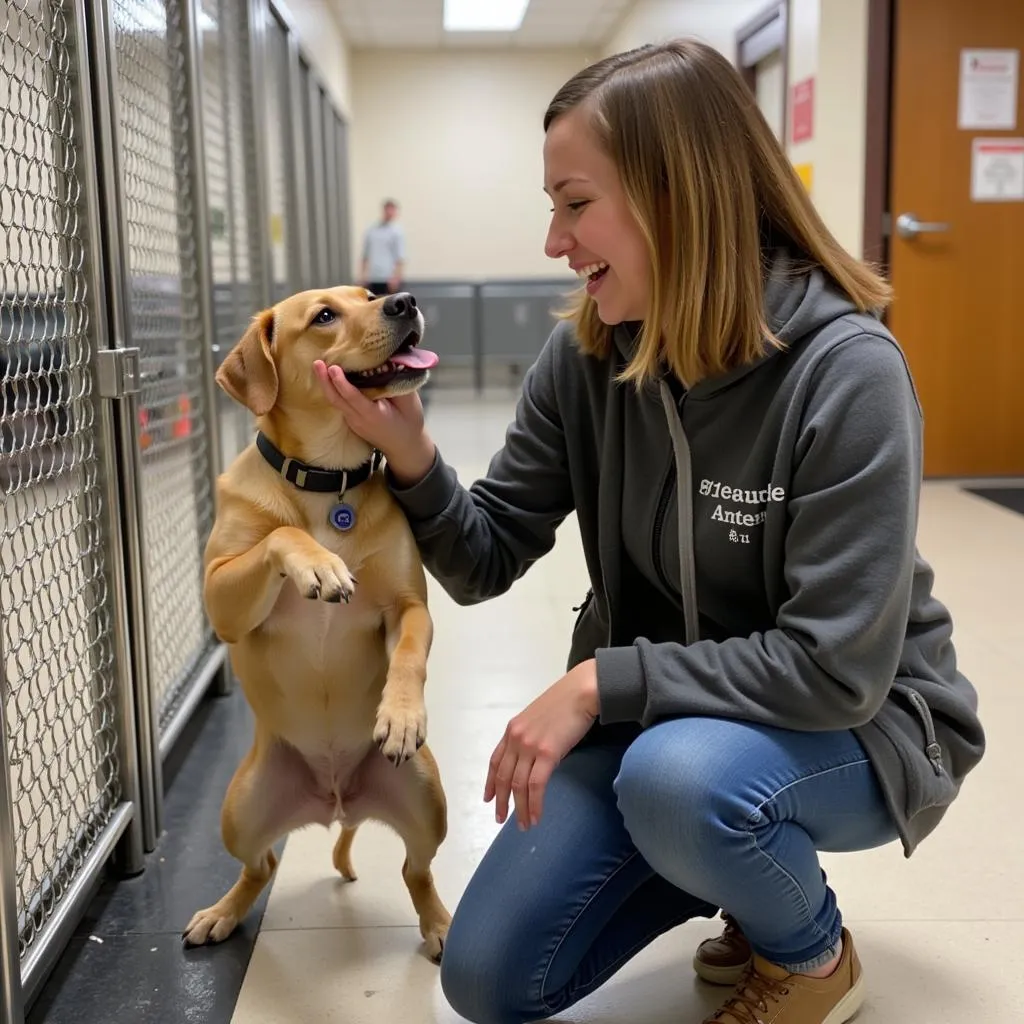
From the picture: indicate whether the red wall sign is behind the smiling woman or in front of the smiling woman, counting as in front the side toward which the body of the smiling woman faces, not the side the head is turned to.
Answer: behind

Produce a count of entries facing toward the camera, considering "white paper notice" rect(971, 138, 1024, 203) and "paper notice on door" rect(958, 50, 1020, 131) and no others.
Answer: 2

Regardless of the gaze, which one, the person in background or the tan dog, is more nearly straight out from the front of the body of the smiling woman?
the tan dog

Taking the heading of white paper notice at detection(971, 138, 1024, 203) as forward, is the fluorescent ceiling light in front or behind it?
behind

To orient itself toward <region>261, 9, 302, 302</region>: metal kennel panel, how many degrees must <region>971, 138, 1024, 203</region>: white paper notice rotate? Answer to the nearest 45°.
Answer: approximately 90° to its right

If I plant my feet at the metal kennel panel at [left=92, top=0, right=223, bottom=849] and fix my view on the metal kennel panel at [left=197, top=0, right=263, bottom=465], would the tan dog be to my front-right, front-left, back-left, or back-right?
back-right

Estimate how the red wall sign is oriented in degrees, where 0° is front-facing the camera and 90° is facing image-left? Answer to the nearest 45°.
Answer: approximately 45°

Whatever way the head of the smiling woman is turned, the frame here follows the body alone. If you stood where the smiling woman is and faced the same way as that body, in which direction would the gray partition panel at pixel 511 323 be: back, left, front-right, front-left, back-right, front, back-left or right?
back-right

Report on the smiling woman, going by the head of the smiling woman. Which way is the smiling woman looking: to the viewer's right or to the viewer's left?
to the viewer's left

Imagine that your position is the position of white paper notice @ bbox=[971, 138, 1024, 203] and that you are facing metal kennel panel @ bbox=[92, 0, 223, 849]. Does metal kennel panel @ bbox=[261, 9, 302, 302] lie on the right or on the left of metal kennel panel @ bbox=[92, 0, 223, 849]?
right

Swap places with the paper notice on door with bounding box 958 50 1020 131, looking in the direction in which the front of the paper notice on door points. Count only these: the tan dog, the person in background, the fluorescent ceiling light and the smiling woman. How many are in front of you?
2

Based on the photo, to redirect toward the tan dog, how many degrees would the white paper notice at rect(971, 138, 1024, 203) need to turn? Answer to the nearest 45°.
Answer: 0° — it already faces it

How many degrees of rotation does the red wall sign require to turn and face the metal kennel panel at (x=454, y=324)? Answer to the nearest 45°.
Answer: approximately 90° to its right
